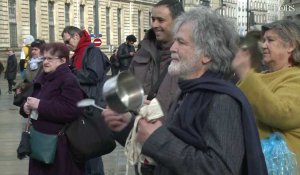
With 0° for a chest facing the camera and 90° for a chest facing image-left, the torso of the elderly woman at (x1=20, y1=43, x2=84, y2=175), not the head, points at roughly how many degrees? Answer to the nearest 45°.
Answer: approximately 45°

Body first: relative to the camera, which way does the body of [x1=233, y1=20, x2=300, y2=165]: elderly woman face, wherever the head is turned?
to the viewer's left

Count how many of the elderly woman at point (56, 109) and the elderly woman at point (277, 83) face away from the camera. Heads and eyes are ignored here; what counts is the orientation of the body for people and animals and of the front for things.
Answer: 0

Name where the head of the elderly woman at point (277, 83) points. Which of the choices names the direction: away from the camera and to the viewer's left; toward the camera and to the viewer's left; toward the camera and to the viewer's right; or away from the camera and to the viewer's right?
toward the camera and to the viewer's left

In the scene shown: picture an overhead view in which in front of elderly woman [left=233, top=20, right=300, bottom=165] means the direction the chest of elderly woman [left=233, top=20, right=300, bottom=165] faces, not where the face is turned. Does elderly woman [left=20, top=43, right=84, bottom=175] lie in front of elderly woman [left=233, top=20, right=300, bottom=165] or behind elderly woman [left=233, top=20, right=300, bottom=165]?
in front

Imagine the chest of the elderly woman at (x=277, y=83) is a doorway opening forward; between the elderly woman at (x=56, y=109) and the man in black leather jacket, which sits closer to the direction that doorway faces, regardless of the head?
the elderly woman

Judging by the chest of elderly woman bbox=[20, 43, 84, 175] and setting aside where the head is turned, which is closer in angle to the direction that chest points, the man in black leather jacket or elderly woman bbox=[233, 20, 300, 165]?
the elderly woman
